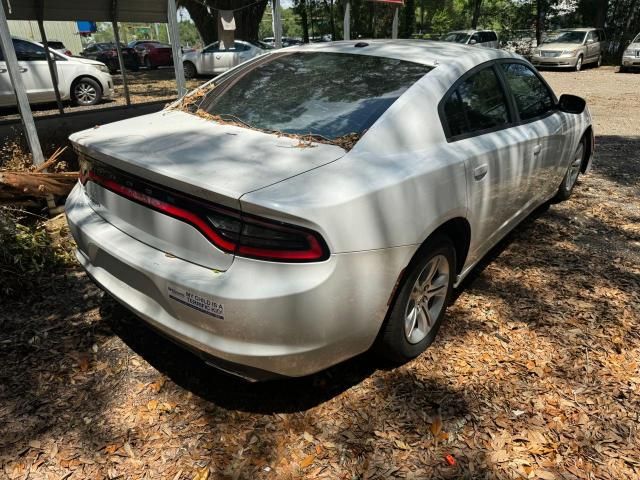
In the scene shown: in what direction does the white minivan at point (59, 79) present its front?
to the viewer's right

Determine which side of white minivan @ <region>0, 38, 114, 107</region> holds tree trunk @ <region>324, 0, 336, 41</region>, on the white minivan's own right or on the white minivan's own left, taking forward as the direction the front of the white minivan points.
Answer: on the white minivan's own left

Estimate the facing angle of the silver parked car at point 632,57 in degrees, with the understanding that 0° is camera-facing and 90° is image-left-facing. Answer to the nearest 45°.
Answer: approximately 45°

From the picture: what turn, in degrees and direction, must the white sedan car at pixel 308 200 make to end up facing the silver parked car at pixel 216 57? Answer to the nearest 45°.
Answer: approximately 45° to its left

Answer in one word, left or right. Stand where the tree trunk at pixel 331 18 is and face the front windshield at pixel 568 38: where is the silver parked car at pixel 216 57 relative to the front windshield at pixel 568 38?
right

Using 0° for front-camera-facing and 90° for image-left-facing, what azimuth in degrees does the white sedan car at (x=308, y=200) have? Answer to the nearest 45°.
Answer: approximately 225°

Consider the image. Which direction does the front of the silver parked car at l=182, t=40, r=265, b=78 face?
to the viewer's left

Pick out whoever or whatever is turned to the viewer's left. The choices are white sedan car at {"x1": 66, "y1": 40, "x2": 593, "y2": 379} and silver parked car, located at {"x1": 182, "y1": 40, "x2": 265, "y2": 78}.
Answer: the silver parked car

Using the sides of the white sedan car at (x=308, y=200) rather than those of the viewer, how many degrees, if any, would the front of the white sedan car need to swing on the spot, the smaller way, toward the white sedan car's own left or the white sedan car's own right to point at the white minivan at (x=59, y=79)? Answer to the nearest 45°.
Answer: approximately 90° to the white sedan car's own left

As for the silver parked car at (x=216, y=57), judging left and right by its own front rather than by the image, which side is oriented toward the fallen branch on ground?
left

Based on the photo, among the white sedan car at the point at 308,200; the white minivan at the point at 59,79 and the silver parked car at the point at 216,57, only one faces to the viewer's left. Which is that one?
the silver parked car
